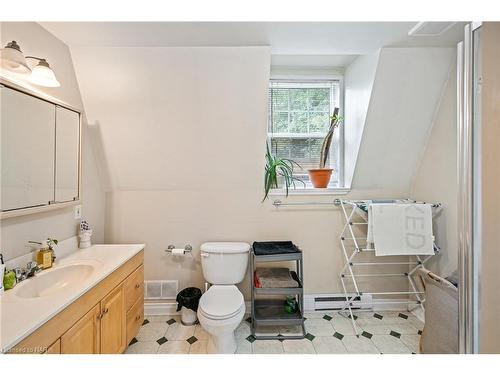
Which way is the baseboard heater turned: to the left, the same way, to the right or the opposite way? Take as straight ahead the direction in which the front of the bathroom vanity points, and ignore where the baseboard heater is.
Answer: to the right

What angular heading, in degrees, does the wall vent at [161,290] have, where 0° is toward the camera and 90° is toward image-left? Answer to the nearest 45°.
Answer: approximately 0°

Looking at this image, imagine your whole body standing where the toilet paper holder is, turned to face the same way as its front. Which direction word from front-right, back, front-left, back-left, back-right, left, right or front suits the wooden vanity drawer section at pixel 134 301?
front-right

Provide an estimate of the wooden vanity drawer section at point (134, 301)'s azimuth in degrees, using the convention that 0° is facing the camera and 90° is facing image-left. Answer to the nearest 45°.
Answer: approximately 315°

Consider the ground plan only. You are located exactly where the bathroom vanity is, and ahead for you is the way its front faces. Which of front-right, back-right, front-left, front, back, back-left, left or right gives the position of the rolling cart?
front-left

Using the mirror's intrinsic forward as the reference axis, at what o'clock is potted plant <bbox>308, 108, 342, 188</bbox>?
The potted plant is roughly at 11 o'clock from the mirror.

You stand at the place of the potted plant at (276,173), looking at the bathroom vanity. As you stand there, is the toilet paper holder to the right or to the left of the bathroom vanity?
right
